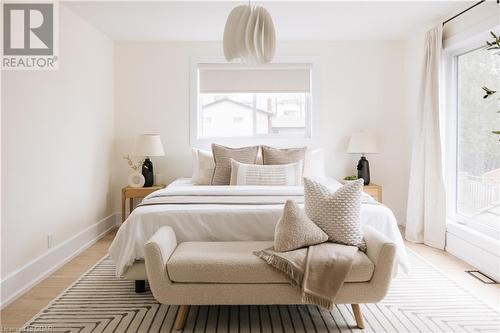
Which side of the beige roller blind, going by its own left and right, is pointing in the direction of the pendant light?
front

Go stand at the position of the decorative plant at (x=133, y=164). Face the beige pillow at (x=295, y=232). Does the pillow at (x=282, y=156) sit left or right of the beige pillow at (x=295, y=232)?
left

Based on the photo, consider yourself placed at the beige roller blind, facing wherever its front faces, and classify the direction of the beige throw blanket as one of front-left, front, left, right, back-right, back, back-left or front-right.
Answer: front

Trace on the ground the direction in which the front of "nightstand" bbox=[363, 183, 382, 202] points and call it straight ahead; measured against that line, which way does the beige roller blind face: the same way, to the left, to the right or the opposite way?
the same way

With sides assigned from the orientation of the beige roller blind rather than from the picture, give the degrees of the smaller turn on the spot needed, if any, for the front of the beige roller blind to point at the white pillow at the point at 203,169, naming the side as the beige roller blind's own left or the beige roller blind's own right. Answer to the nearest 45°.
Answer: approximately 45° to the beige roller blind's own right

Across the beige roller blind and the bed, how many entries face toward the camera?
2

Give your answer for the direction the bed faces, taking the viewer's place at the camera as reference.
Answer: facing the viewer

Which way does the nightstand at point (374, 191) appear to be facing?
toward the camera

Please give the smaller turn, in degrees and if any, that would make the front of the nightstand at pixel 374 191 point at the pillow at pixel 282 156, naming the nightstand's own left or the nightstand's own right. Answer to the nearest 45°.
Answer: approximately 45° to the nightstand's own right

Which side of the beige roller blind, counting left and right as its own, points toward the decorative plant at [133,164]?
right

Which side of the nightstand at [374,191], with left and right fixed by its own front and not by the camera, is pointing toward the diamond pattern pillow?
front

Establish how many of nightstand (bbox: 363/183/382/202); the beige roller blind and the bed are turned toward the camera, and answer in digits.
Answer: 3

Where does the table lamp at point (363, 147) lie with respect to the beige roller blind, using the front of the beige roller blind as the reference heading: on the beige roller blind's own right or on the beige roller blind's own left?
on the beige roller blind's own left

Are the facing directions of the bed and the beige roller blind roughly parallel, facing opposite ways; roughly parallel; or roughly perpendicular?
roughly parallel
